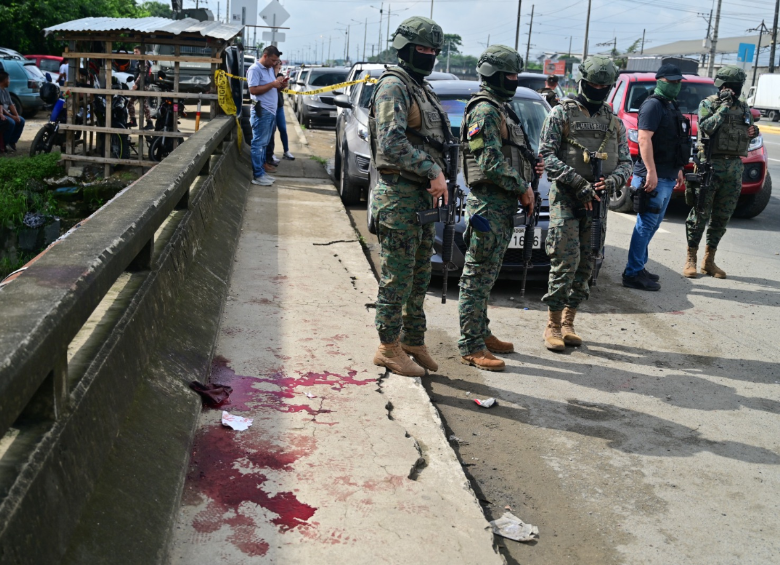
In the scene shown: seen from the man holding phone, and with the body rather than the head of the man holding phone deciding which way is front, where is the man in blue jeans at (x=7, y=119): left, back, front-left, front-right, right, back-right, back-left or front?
back-left

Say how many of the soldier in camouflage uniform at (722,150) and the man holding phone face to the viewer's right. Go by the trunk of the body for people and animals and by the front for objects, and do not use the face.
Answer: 1

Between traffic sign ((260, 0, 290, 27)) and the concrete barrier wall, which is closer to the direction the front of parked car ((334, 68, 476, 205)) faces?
the concrete barrier wall

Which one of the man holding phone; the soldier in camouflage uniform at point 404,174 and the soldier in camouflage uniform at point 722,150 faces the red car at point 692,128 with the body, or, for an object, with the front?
the man holding phone

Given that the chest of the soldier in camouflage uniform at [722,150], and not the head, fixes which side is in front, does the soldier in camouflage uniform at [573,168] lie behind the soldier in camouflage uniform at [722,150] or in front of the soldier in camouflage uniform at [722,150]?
in front

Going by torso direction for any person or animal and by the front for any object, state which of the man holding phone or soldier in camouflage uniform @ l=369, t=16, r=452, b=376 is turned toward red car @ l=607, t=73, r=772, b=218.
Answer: the man holding phone

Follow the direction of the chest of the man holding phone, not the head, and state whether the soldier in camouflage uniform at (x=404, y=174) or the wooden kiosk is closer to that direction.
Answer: the soldier in camouflage uniform

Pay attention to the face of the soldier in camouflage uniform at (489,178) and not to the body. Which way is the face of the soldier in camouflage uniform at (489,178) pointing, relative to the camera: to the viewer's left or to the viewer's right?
to the viewer's right

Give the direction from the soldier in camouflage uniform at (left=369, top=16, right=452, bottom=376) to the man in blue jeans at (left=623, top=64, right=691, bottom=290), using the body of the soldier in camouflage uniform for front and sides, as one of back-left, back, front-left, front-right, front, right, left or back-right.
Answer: left

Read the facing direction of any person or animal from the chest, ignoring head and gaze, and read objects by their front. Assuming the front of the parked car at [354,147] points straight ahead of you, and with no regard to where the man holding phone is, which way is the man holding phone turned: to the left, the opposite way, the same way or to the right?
to the left

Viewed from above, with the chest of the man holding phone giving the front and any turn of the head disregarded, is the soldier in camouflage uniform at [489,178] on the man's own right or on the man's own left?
on the man's own right

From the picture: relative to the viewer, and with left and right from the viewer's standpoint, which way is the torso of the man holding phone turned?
facing to the right of the viewer

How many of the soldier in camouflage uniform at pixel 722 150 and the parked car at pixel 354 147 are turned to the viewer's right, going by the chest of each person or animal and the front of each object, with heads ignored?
0

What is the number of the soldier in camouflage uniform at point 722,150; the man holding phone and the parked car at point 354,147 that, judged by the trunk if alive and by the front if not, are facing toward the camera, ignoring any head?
2

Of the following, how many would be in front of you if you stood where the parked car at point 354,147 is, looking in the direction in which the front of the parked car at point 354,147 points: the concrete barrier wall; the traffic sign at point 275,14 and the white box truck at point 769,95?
1

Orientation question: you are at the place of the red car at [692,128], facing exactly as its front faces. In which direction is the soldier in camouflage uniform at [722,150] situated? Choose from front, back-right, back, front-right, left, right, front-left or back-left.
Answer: front-right
